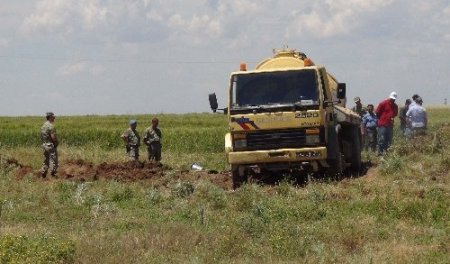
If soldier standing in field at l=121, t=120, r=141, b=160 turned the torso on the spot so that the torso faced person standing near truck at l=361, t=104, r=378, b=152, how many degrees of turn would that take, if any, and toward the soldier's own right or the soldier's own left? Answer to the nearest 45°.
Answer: approximately 45° to the soldier's own left

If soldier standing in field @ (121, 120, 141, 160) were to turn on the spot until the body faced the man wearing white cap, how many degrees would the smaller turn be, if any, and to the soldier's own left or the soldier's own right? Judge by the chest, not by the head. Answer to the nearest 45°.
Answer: approximately 45° to the soldier's own left

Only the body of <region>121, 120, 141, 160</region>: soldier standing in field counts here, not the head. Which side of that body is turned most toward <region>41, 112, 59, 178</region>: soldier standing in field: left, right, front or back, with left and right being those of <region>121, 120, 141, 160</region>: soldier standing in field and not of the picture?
right

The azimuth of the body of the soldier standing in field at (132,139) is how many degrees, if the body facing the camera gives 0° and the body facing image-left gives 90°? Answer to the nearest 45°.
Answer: approximately 315°

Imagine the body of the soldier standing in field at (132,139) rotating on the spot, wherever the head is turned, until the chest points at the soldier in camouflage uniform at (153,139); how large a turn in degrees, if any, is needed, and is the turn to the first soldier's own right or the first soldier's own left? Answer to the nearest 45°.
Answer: approximately 45° to the first soldier's own left
